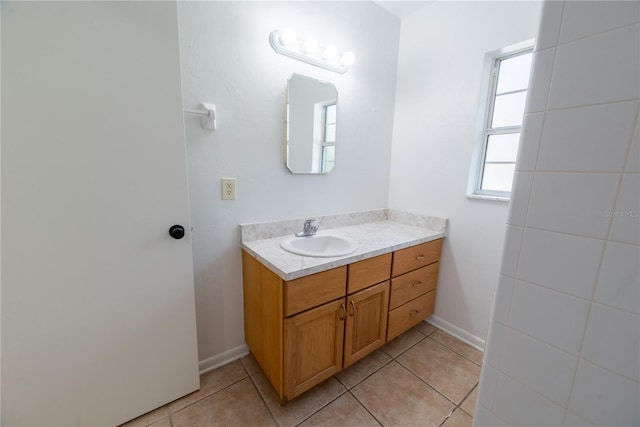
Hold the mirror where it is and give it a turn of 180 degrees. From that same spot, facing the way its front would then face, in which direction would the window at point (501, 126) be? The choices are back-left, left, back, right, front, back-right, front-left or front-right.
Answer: back-right

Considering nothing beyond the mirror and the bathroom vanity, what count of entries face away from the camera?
0

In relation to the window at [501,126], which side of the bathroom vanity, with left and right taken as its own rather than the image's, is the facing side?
left

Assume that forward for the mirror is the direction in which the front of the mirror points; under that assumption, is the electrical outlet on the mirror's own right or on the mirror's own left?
on the mirror's own right

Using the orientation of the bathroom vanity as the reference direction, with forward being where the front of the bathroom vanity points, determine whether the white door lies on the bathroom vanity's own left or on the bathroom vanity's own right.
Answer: on the bathroom vanity's own right

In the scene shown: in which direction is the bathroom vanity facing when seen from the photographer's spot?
facing the viewer and to the right of the viewer

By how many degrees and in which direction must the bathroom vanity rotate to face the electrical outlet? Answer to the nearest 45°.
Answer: approximately 135° to its right
